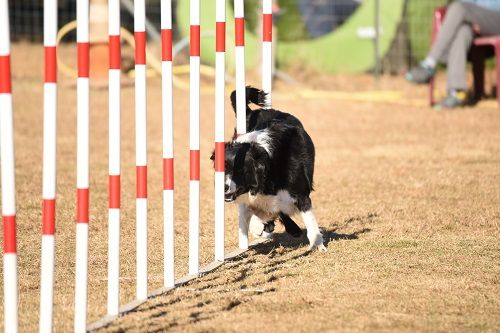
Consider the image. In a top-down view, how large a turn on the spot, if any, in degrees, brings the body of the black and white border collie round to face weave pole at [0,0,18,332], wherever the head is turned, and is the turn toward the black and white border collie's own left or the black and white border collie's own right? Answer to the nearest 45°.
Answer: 0° — it already faces it

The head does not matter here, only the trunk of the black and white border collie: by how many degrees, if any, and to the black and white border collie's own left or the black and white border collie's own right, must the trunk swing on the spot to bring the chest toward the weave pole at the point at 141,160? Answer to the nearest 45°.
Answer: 0° — it already faces it

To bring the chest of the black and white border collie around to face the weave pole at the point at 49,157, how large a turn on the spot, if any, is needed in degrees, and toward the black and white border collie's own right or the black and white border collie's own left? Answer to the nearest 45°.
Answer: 0° — it already faces it

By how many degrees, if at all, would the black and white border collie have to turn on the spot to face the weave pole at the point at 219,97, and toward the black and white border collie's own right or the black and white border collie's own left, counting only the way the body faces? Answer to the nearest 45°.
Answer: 0° — it already faces it

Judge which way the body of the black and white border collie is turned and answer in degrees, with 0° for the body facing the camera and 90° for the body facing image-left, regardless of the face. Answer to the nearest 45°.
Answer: approximately 45°
